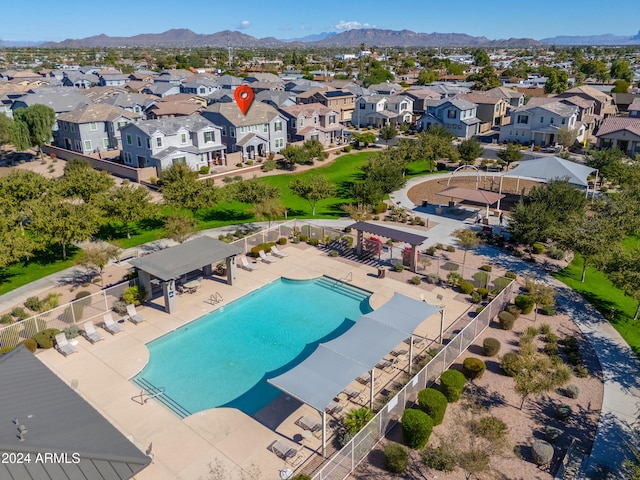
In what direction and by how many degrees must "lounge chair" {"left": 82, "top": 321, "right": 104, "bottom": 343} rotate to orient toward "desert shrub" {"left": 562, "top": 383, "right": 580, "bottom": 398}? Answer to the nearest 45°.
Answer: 0° — it already faces it

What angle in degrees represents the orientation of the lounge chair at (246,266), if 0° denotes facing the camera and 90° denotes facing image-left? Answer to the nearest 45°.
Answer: approximately 315°

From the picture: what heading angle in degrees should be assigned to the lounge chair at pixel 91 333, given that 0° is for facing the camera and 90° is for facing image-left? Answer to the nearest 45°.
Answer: approximately 315°

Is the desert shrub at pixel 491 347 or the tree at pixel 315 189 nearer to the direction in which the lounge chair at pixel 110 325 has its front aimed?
the desert shrub

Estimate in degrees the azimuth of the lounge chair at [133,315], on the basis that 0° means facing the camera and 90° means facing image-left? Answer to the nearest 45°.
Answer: approximately 315°

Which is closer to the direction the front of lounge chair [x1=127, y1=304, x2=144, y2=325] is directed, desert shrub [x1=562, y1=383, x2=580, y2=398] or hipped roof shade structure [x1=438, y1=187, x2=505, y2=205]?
the desert shrub
